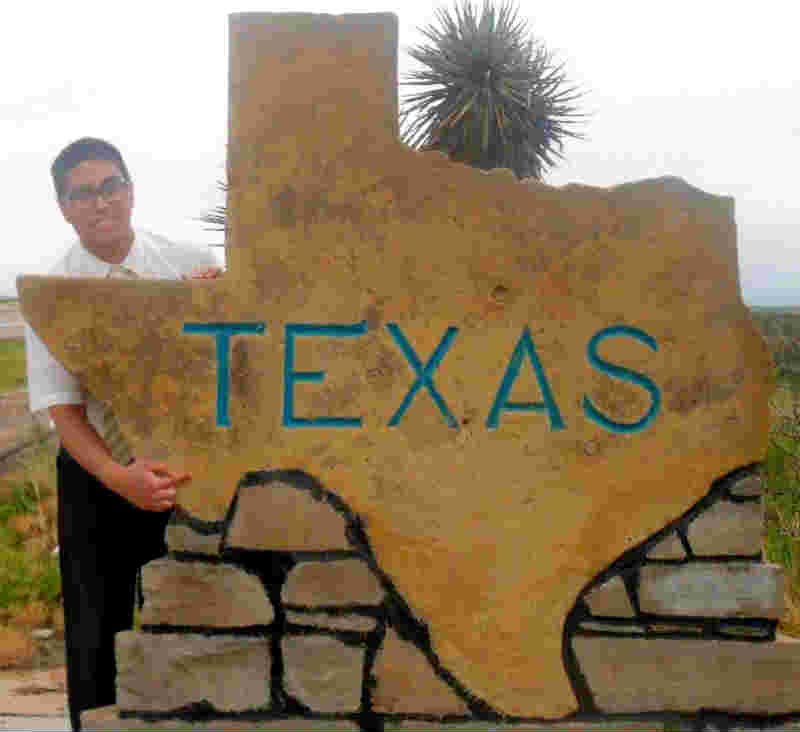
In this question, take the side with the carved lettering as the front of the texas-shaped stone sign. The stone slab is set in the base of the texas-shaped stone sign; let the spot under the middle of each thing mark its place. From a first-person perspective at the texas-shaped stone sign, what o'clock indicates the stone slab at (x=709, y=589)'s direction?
The stone slab is roughly at 9 o'clock from the texas-shaped stone sign.

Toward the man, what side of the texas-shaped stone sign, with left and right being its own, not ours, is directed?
right

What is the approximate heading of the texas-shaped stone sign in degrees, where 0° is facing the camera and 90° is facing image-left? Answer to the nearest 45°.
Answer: approximately 0°
